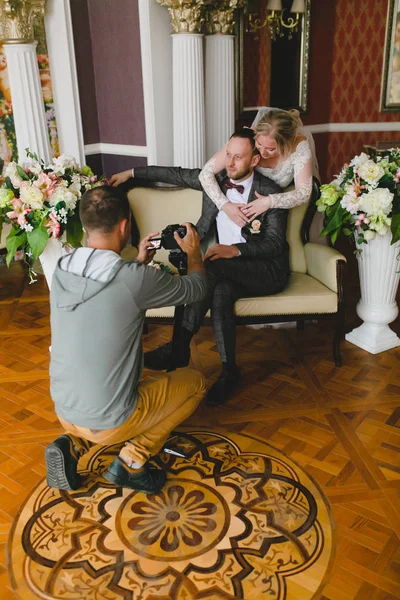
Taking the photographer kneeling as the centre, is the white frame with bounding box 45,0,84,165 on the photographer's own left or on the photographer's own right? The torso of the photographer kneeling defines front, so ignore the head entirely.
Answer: on the photographer's own left

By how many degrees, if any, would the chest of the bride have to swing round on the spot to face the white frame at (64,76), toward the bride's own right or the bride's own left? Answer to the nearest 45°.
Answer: approximately 90° to the bride's own right

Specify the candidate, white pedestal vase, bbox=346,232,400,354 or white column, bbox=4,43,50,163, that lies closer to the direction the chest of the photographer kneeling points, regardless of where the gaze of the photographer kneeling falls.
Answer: the white pedestal vase

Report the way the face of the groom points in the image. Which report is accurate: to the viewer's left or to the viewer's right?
to the viewer's left

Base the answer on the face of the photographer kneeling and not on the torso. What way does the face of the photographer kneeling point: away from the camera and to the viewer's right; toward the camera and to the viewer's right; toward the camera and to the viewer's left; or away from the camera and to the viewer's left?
away from the camera and to the viewer's right

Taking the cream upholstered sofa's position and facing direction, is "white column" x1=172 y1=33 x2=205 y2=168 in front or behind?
behind

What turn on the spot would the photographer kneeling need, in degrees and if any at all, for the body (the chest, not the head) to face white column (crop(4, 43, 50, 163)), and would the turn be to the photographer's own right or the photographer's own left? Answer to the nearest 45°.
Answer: approximately 45° to the photographer's own left

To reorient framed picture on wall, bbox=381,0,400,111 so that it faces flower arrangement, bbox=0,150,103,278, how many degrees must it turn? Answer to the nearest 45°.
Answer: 0° — it already faces it
